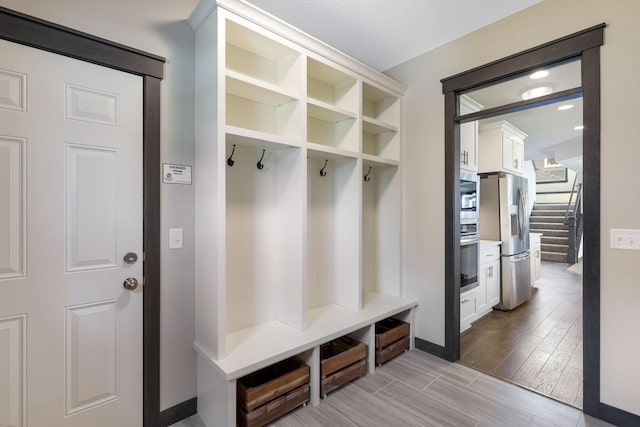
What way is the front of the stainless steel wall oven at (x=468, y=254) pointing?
to the viewer's right

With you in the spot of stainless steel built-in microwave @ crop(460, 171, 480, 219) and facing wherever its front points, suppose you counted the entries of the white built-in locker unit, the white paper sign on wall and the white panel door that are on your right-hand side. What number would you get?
3

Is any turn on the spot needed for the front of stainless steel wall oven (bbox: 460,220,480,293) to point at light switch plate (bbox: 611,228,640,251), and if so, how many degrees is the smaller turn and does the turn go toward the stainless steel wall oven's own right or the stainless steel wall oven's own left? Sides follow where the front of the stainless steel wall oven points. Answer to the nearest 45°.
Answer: approximately 45° to the stainless steel wall oven's own right

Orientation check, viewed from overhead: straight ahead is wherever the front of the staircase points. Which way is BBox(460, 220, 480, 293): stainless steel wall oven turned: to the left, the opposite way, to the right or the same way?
to the left

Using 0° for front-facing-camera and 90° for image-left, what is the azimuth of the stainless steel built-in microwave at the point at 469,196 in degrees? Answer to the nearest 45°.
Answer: approximately 315°

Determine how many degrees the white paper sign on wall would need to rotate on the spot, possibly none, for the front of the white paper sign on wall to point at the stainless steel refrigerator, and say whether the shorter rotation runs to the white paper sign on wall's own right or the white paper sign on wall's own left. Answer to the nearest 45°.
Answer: approximately 90° to the white paper sign on wall's own left

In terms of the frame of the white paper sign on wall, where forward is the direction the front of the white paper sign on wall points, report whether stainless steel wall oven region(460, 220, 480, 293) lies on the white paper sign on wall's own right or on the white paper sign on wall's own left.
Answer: on the white paper sign on wall's own left
